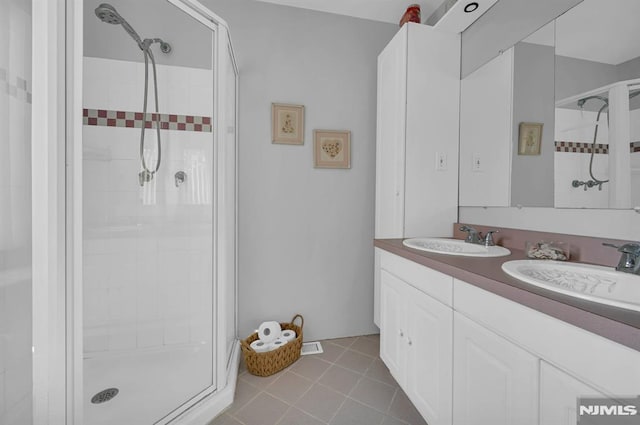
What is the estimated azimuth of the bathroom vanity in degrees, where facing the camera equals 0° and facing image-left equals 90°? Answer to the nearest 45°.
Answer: approximately 45°

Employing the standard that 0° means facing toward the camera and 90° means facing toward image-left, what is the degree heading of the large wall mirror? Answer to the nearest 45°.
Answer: approximately 45°

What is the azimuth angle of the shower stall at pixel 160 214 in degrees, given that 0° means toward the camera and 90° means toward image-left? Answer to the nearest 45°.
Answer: approximately 315°

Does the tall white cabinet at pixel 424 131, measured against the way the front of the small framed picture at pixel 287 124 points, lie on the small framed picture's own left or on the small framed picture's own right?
on the small framed picture's own left

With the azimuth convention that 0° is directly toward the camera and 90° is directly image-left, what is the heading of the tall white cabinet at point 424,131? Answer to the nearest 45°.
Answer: approximately 45°
